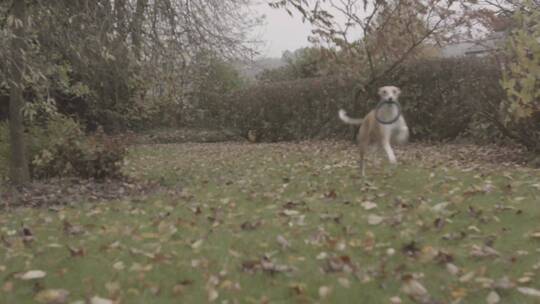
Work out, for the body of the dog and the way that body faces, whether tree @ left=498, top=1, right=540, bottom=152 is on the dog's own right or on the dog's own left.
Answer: on the dog's own left

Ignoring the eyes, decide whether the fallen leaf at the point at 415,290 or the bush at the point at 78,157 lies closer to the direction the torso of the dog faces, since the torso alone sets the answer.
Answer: the fallen leaf

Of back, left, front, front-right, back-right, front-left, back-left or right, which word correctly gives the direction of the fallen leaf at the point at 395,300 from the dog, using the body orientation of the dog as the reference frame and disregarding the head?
front-right

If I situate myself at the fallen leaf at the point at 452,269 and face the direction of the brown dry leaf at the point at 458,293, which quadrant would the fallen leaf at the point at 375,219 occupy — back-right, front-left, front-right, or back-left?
back-right

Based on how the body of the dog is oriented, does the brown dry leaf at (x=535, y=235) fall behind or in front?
in front

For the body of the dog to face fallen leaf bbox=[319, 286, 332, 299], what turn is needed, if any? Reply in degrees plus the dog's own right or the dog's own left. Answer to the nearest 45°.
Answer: approximately 45° to the dog's own right

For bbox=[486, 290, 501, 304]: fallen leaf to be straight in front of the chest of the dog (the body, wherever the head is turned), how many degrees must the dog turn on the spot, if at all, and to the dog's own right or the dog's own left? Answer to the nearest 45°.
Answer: approximately 45° to the dog's own right

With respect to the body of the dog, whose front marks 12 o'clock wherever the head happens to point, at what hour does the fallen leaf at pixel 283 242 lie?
The fallen leaf is roughly at 2 o'clock from the dog.

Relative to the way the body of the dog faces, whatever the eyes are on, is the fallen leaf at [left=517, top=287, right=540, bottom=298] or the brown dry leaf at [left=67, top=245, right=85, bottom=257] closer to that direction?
the fallen leaf

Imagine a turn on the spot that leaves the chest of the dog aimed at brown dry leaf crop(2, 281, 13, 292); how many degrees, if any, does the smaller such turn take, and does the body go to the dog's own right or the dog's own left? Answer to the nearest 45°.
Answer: approximately 90° to the dog's own right

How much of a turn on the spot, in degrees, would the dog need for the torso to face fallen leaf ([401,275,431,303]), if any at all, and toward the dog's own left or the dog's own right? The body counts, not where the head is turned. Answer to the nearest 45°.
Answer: approximately 45° to the dog's own right

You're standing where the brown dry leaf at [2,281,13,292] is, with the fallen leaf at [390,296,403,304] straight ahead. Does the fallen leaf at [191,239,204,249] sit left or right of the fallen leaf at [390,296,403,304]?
left

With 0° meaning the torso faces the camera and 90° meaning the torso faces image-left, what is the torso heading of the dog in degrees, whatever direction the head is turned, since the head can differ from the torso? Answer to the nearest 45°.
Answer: approximately 315°
